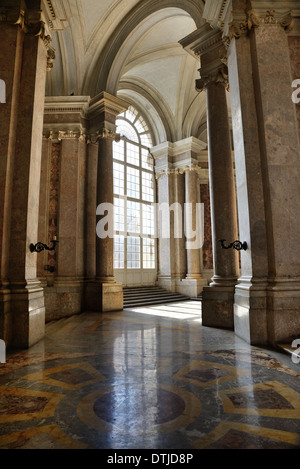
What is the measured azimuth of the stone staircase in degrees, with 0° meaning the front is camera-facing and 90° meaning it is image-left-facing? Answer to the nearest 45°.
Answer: approximately 315°

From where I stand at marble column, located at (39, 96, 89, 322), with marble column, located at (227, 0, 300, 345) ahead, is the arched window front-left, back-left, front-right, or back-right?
back-left

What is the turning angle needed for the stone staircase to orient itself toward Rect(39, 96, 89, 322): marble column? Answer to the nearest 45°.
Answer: approximately 90° to its right
